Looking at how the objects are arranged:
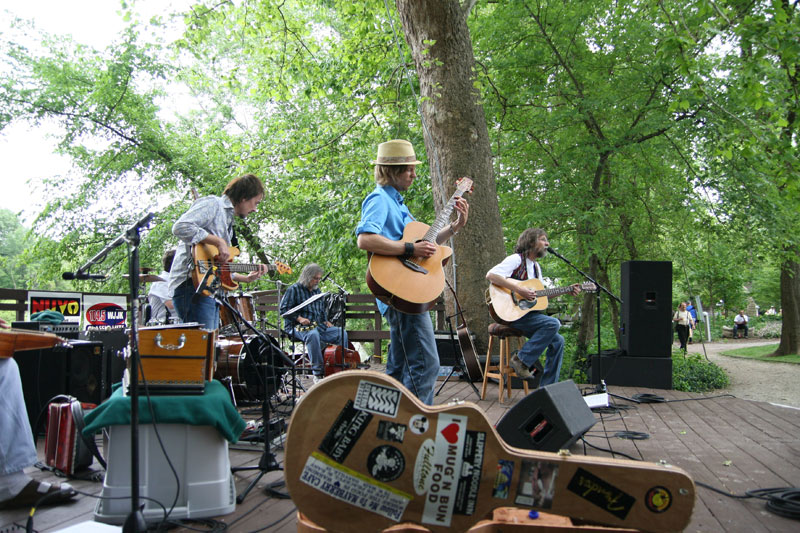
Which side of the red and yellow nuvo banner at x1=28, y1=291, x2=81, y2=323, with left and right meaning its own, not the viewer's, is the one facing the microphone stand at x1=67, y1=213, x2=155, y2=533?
front

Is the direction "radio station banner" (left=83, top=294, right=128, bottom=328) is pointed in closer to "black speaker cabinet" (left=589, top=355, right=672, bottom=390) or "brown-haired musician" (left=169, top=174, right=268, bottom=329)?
the brown-haired musician

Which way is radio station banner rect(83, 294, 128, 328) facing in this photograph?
toward the camera

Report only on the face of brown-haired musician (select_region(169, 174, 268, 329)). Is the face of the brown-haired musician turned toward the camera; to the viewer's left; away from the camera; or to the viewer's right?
to the viewer's right

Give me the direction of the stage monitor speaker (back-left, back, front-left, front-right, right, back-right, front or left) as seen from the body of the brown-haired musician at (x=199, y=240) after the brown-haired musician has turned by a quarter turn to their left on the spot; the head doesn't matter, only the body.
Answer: back-right

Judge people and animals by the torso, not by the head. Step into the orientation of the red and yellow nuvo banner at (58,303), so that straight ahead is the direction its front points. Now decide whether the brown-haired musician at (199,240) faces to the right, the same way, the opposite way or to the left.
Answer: to the left

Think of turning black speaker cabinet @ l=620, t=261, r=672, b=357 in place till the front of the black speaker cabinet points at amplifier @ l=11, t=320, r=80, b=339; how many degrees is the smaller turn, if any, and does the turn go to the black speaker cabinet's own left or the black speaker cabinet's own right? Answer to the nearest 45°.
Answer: approximately 135° to the black speaker cabinet's own right

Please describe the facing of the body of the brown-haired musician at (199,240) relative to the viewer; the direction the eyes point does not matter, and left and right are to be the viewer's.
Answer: facing to the right of the viewer

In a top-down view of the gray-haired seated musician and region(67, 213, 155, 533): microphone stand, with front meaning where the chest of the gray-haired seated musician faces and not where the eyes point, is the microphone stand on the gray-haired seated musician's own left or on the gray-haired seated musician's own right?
on the gray-haired seated musician's own right

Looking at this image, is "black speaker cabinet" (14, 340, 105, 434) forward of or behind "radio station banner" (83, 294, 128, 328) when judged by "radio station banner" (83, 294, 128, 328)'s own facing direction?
forward
